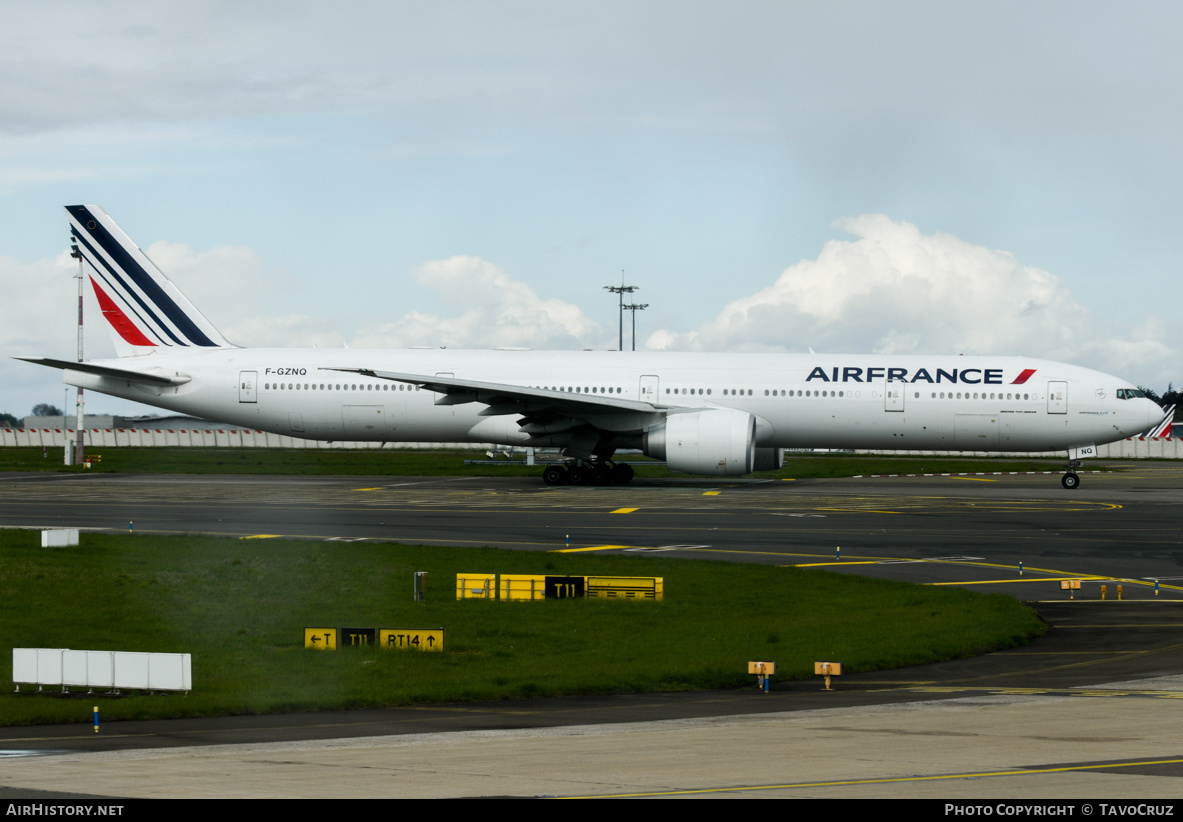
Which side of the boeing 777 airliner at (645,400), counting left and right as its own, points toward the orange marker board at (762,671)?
right

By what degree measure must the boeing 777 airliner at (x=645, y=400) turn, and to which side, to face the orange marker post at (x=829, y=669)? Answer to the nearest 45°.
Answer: approximately 90° to its right

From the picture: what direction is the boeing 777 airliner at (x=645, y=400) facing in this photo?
to the viewer's right
